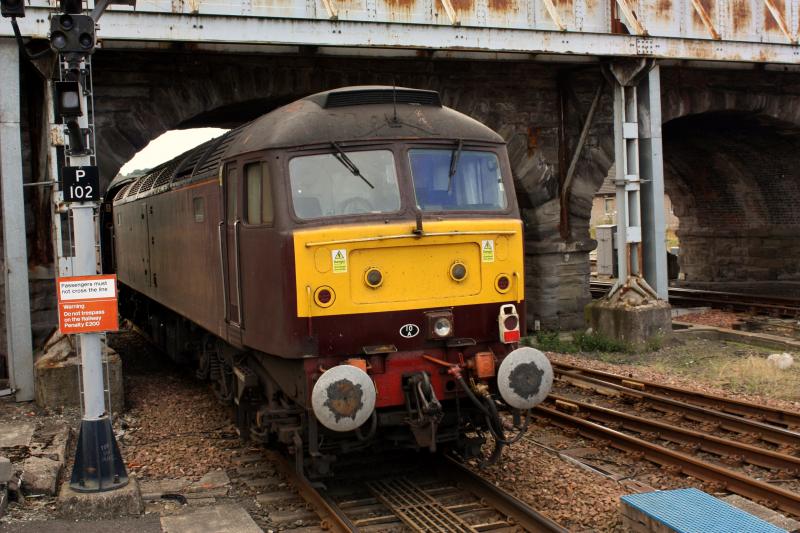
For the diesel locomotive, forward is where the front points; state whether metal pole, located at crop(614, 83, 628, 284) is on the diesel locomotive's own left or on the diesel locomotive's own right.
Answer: on the diesel locomotive's own left

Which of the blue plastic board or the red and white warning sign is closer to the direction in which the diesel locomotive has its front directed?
the blue plastic board

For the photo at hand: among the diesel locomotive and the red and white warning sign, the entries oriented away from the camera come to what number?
0

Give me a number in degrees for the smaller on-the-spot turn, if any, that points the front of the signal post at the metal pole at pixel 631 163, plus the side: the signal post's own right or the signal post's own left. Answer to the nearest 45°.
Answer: approximately 135° to the signal post's own left

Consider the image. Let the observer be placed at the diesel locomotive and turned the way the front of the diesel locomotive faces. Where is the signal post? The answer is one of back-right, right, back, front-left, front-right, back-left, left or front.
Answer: front-right

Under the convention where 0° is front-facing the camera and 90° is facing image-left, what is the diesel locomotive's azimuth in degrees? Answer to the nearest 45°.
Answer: approximately 315°

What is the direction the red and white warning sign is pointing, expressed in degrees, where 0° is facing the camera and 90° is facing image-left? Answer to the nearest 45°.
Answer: approximately 0°

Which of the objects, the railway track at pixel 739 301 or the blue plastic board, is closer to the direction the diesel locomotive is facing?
the blue plastic board

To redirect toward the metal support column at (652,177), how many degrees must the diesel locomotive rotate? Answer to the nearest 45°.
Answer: approximately 90° to its left

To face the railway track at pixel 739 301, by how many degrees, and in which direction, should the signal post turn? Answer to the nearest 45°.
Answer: approximately 135° to its left

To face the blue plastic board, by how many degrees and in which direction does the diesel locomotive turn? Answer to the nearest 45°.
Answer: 0° — it already faces it

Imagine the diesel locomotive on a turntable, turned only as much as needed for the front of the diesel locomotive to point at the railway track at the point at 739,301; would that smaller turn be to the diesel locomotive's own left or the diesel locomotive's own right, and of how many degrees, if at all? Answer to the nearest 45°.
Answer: approximately 90° to the diesel locomotive's own left
